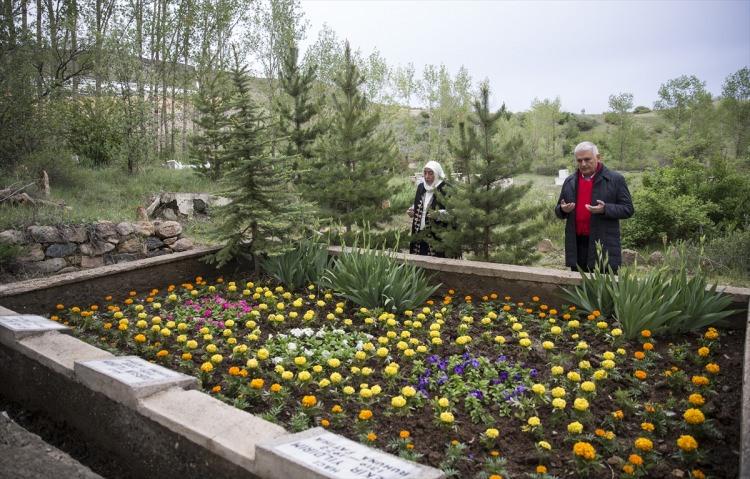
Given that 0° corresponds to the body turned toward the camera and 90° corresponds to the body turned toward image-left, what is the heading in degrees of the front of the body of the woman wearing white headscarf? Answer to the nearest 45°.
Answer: approximately 45°

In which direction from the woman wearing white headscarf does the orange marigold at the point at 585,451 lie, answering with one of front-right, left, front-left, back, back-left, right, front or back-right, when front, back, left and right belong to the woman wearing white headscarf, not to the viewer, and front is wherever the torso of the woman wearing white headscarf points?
front-left

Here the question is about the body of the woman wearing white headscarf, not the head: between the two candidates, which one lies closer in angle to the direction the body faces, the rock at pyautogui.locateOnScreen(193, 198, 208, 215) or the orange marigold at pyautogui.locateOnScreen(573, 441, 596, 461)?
the orange marigold

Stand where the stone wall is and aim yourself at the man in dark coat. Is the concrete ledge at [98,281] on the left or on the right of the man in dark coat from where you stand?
right

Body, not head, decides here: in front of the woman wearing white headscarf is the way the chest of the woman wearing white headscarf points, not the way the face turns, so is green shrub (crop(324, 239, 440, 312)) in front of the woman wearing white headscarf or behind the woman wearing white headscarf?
in front

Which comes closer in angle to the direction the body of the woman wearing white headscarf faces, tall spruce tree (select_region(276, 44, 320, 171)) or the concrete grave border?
the concrete grave border
